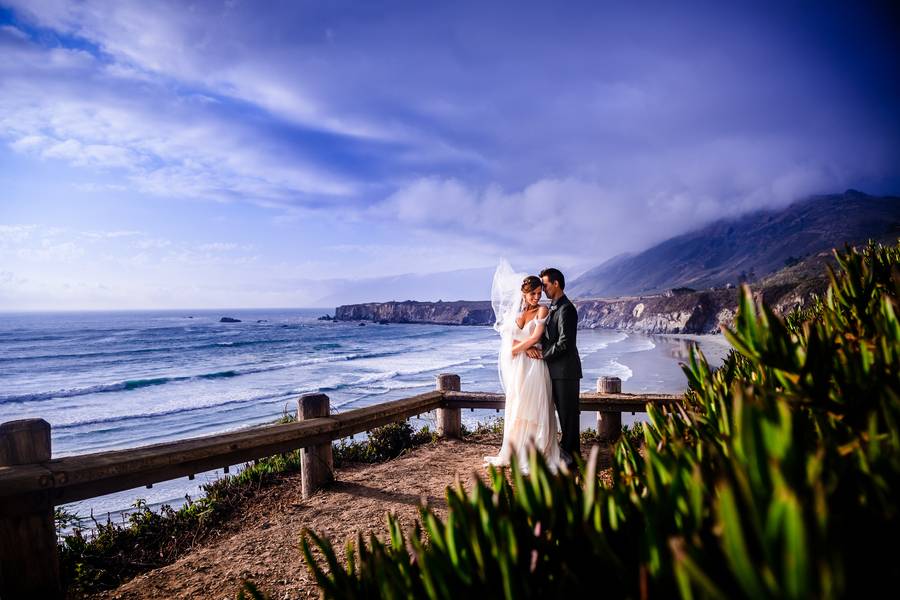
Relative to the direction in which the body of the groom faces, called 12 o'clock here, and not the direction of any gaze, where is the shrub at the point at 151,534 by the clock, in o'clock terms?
The shrub is roughly at 11 o'clock from the groom.

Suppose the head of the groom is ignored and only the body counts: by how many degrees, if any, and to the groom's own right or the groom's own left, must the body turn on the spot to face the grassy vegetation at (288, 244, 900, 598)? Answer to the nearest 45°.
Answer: approximately 90° to the groom's own left

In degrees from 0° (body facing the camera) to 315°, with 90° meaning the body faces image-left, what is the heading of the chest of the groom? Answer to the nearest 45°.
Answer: approximately 90°

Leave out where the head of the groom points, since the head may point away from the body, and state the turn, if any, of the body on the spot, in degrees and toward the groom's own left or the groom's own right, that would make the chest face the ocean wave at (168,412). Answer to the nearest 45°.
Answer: approximately 45° to the groom's own right

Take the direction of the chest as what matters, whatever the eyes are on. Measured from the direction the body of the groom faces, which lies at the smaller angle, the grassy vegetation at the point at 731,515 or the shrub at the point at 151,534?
the shrub

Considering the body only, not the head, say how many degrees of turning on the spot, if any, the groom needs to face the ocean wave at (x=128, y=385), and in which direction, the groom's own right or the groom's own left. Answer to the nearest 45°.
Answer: approximately 45° to the groom's own right
